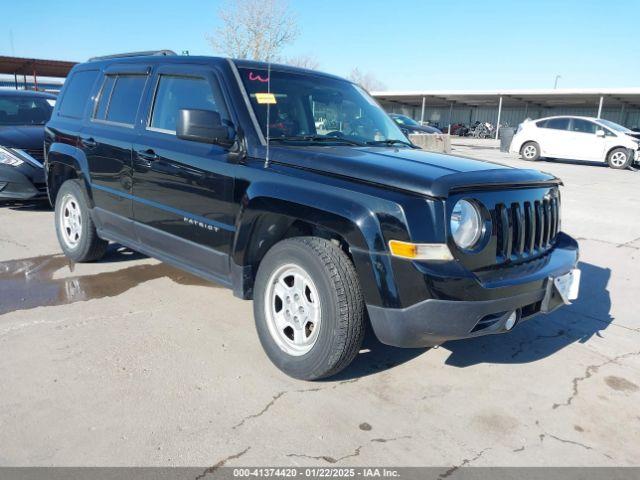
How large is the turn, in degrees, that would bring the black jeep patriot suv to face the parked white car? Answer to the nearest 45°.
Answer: approximately 90° to its left

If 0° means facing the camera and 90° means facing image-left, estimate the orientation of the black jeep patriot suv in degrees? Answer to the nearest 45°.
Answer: approximately 315°

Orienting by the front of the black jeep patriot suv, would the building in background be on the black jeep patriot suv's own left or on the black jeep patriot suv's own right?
on the black jeep patriot suv's own left

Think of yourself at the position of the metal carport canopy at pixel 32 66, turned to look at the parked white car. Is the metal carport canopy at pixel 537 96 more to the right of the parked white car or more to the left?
left

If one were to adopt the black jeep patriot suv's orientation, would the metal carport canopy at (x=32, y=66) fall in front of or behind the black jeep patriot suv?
behind

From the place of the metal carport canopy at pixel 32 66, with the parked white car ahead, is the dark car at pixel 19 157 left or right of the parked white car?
right

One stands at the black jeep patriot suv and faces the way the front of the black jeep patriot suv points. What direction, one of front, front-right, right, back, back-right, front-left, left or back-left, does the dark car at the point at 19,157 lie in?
back
